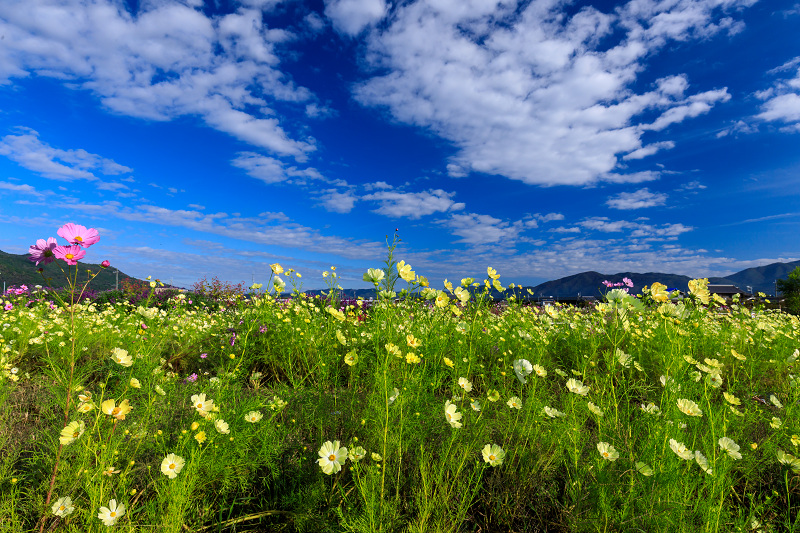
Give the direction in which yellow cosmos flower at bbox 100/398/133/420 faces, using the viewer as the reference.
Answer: facing the viewer

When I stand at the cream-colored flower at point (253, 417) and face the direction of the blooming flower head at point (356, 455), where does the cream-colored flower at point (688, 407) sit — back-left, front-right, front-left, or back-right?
front-left

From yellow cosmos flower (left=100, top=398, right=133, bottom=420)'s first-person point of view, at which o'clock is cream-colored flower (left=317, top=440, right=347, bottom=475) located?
The cream-colored flower is roughly at 10 o'clock from the yellow cosmos flower.

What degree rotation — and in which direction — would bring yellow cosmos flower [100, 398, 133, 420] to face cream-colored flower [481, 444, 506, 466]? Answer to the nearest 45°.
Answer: approximately 45° to its left

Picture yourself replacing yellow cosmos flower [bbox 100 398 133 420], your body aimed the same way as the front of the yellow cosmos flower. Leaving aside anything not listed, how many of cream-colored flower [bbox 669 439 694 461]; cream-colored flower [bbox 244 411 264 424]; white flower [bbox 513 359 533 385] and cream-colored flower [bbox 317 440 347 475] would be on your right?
0

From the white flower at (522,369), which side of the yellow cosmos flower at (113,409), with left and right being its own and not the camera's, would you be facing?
left

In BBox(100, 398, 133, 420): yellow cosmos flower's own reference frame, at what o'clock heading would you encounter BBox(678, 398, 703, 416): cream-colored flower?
The cream-colored flower is roughly at 10 o'clock from the yellow cosmos flower.

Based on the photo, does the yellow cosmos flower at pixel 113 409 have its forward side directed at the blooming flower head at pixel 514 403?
no

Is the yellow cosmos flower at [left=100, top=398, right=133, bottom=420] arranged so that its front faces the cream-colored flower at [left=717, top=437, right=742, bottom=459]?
no
